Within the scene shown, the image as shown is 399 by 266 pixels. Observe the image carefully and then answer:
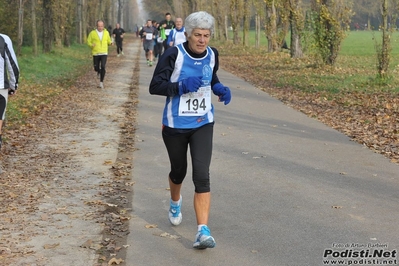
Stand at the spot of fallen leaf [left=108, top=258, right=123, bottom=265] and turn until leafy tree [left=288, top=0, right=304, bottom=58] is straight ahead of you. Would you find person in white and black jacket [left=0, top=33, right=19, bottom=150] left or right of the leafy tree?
left
